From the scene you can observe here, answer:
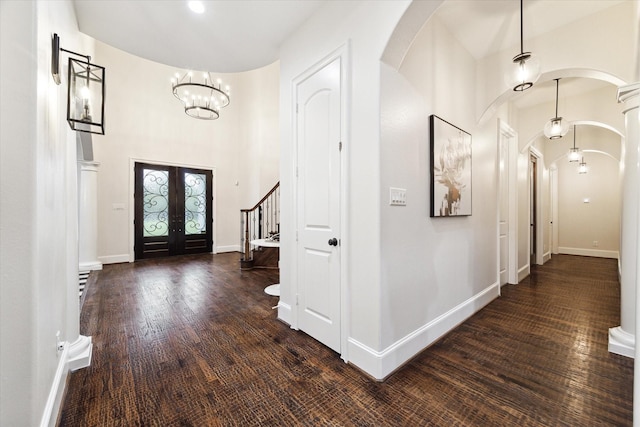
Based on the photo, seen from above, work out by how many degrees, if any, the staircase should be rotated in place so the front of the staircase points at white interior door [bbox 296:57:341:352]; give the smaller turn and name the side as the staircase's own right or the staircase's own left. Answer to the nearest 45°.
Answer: approximately 90° to the staircase's own left

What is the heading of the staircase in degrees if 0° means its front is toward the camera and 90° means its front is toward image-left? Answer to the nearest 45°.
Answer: approximately 90°

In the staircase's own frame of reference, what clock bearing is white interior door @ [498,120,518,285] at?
The white interior door is roughly at 7 o'clock from the staircase.

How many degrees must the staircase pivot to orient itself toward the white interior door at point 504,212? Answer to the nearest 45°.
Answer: approximately 135° to its left

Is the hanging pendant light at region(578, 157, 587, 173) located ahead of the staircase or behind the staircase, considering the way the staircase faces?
behind

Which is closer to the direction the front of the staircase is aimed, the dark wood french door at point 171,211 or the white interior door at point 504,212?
the dark wood french door

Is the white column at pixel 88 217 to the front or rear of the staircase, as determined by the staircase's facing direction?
to the front

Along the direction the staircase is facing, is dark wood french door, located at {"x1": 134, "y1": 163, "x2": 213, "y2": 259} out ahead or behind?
ahead

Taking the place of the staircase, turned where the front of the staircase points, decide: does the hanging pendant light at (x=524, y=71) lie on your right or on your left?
on your left

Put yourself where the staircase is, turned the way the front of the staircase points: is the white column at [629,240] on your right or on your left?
on your left
